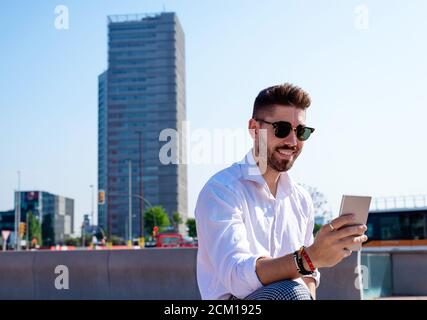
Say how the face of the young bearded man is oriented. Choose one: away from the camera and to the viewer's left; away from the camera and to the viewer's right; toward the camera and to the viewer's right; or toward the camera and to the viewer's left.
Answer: toward the camera and to the viewer's right

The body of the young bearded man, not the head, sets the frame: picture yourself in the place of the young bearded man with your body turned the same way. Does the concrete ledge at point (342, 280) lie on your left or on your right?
on your left

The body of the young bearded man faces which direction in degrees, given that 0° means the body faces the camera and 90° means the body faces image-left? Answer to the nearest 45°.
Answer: approximately 315°
